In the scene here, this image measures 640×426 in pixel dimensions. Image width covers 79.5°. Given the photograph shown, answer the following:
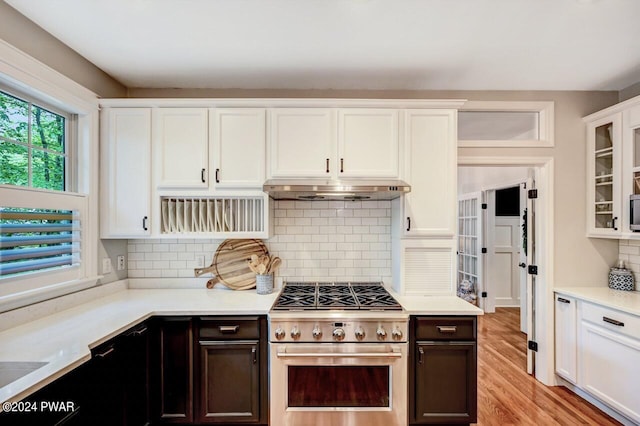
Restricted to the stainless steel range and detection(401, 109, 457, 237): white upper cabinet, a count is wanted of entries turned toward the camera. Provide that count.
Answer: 2

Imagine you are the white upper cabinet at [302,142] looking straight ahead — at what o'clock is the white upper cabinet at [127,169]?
the white upper cabinet at [127,169] is roughly at 3 o'clock from the white upper cabinet at [302,142].

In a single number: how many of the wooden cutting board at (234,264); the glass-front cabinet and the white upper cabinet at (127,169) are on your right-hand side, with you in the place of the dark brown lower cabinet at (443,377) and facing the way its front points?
2

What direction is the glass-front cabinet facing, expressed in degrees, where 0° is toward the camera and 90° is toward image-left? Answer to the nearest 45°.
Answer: approximately 45°

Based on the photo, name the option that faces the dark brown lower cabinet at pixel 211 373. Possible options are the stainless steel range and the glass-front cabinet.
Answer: the glass-front cabinet

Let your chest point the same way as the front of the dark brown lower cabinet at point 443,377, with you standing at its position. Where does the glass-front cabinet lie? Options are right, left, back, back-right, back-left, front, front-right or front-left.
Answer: back-left

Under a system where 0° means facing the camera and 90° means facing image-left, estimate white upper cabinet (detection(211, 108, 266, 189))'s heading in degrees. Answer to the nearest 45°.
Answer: approximately 0°

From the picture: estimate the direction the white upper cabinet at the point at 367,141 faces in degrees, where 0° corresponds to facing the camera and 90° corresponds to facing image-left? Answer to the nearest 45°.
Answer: approximately 0°

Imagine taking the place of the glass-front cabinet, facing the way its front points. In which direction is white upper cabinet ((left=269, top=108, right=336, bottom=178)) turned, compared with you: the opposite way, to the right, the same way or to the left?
to the left

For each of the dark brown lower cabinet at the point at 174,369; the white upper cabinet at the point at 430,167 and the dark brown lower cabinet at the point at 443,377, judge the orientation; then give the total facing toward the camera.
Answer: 3
